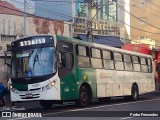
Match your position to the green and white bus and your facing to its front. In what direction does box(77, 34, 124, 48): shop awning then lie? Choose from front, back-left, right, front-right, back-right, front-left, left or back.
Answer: back-right

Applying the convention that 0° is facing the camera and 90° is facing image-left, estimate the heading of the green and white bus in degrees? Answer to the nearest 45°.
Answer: approximately 45°

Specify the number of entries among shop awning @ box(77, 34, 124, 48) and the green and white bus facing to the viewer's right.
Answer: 0
